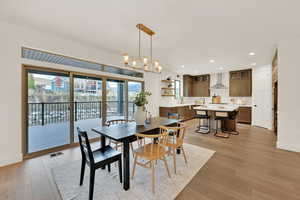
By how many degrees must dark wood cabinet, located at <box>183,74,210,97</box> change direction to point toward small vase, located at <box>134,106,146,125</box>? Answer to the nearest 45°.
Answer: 0° — it already faces it

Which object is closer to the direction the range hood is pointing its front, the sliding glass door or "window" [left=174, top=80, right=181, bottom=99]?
the sliding glass door

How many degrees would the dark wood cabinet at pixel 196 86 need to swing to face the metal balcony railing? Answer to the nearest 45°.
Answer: approximately 45° to its right

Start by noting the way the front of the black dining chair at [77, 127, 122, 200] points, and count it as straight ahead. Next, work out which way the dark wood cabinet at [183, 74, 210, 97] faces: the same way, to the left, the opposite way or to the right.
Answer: the opposite way

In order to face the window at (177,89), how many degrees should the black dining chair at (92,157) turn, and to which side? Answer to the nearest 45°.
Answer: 0° — it already faces it

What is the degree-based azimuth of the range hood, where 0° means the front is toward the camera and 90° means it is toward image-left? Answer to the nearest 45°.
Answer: approximately 0°

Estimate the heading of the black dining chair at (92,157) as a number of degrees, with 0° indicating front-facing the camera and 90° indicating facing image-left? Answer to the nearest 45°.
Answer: approximately 225°

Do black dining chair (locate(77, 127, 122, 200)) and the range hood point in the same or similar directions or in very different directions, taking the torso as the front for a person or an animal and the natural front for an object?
very different directions

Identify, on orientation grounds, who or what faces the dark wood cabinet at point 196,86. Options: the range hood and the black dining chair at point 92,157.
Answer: the black dining chair
